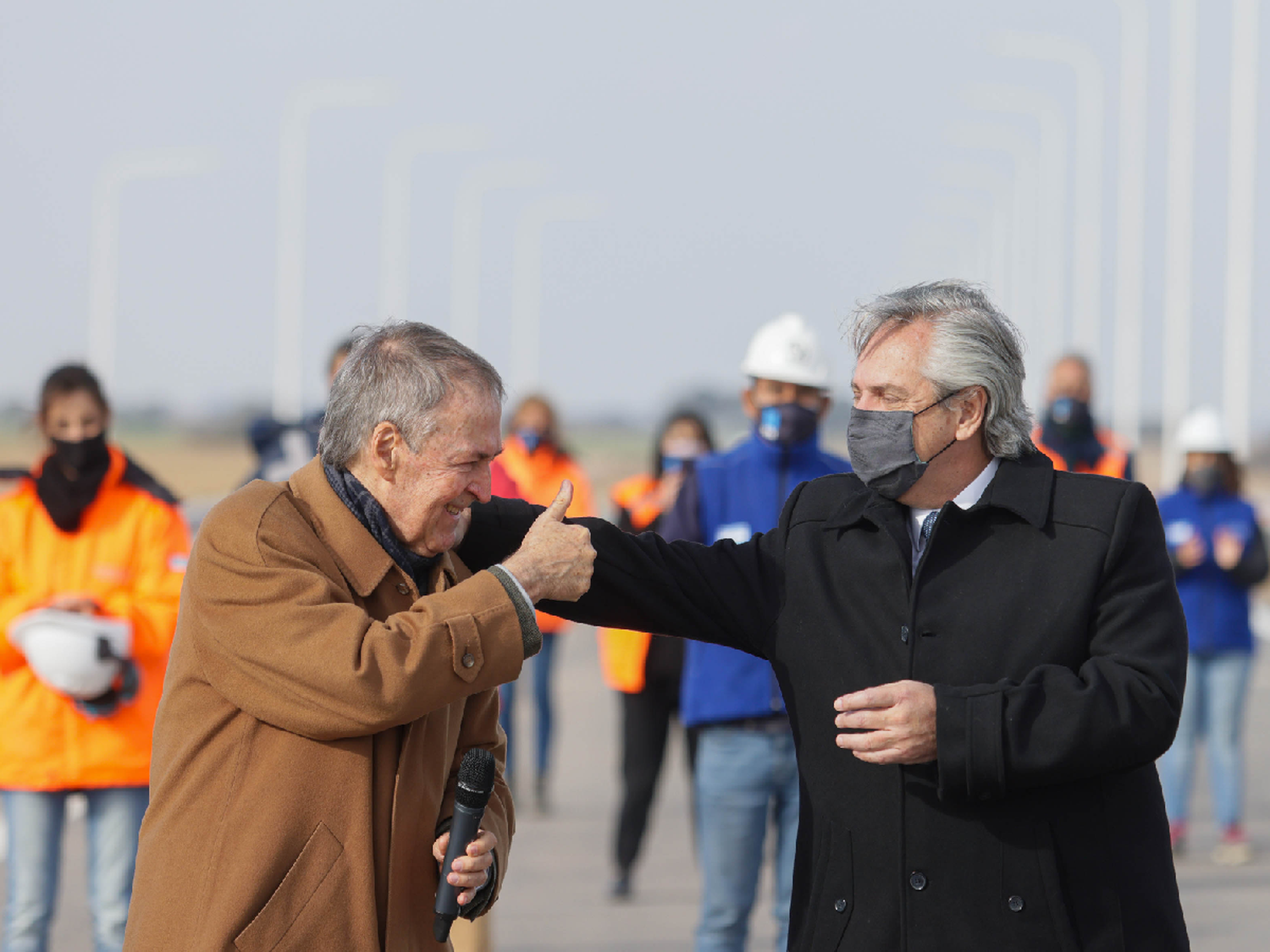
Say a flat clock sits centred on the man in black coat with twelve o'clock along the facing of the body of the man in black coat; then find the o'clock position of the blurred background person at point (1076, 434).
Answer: The blurred background person is roughly at 5 o'clock from the man in black coat.

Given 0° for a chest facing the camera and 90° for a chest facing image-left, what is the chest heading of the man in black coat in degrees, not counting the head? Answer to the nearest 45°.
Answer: approximately 45°

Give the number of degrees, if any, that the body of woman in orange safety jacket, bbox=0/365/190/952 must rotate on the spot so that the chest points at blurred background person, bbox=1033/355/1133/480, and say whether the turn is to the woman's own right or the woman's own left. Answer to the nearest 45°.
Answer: approximately 90° to the woman's own left

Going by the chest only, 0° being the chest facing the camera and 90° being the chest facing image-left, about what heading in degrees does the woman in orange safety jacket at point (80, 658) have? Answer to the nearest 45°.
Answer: approximately 0°

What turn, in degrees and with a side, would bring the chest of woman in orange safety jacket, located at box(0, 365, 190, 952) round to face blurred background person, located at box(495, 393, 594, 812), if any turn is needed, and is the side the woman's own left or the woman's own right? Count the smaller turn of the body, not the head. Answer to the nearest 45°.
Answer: approximately 135° to the woman's own left

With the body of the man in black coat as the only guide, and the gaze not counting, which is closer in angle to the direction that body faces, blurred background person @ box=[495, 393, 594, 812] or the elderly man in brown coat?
the elderly man in brown coat

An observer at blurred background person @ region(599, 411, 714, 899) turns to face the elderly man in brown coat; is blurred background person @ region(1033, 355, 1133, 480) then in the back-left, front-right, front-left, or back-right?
back-left

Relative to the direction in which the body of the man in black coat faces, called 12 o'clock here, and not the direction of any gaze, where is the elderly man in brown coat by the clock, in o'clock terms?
The elderly man in brown coat is roughly at 1 o'clock from the man in black coat.
